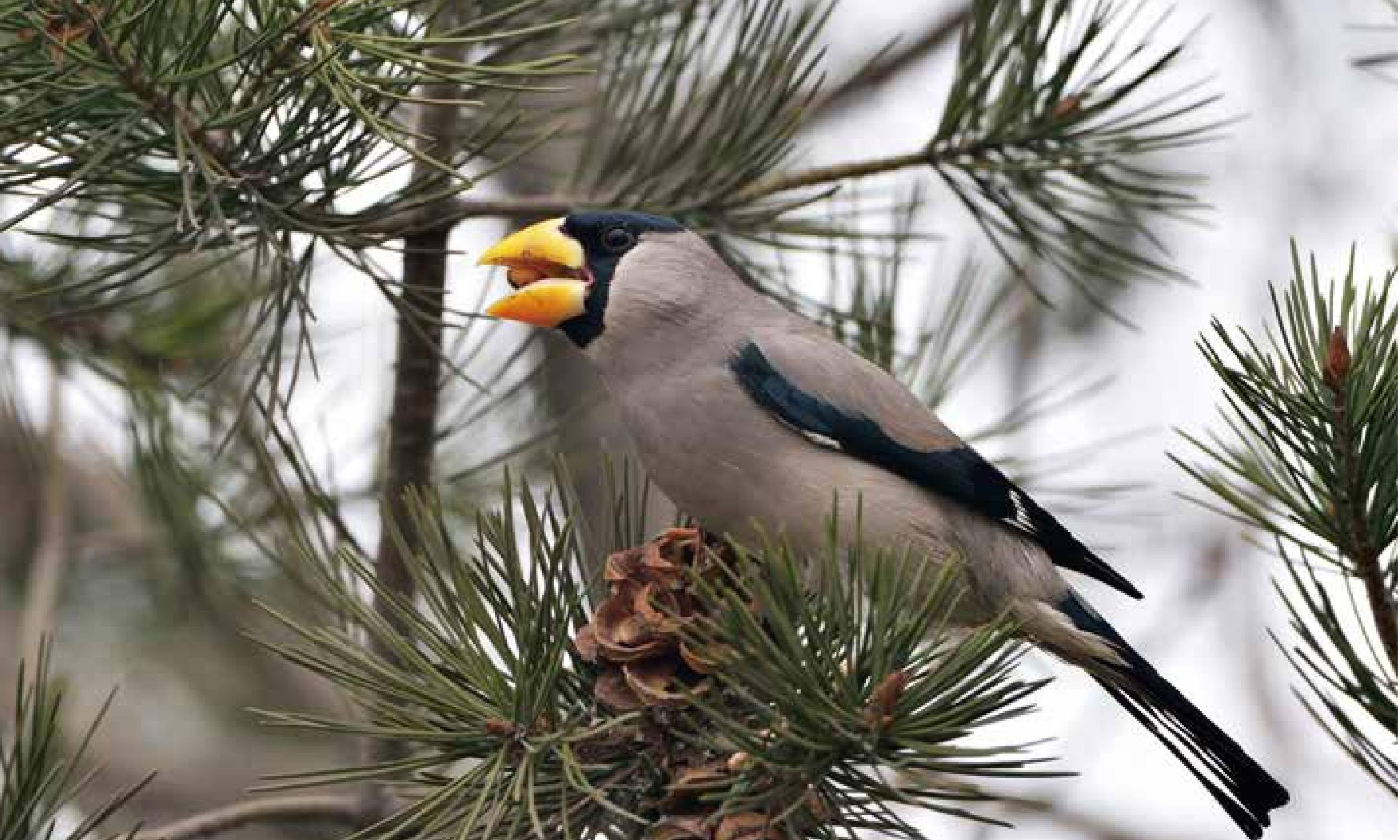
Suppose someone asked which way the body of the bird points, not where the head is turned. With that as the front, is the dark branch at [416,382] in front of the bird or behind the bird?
in front

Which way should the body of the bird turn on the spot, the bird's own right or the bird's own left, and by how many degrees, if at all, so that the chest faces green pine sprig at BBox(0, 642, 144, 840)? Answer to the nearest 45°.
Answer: approximately 45° to the bird's own left

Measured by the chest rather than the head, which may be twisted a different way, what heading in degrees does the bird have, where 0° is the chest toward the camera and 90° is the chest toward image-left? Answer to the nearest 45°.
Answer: approximately 90°
